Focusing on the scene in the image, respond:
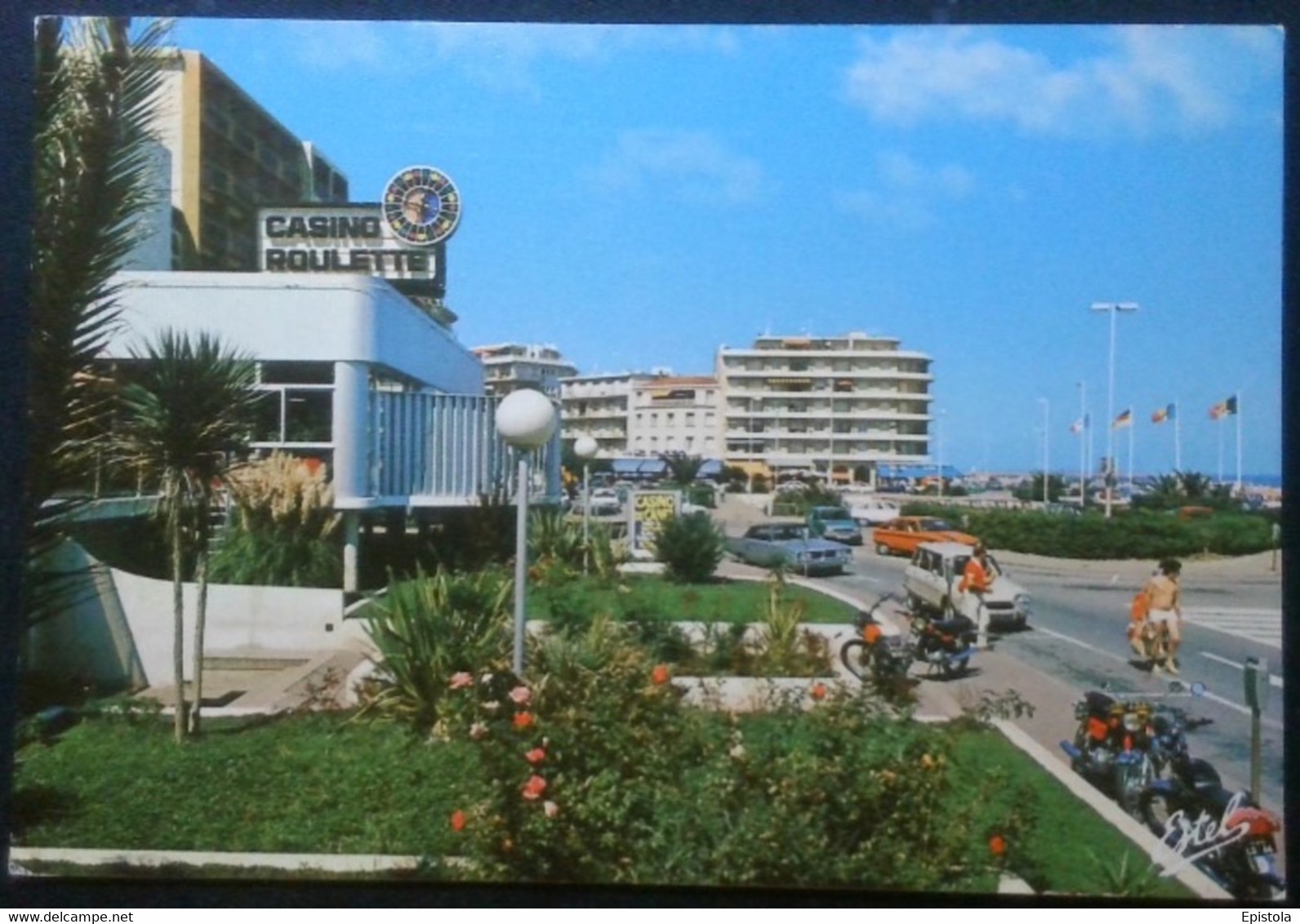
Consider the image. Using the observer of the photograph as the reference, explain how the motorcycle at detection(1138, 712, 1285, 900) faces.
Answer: facing away from the viewer and to the left of the viewer

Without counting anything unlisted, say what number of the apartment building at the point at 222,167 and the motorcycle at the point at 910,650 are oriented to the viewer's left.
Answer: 1

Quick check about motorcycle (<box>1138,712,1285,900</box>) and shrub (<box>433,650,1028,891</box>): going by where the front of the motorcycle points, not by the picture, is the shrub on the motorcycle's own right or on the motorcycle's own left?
on the motorcycle's own left

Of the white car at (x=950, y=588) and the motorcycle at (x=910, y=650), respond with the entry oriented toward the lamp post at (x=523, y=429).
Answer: the motorcycle

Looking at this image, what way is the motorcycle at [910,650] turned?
to the viewer's left

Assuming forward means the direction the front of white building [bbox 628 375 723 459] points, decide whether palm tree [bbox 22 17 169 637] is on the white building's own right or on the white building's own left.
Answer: on the white building's own right

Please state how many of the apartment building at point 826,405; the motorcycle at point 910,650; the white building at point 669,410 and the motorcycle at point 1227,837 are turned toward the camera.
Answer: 2
